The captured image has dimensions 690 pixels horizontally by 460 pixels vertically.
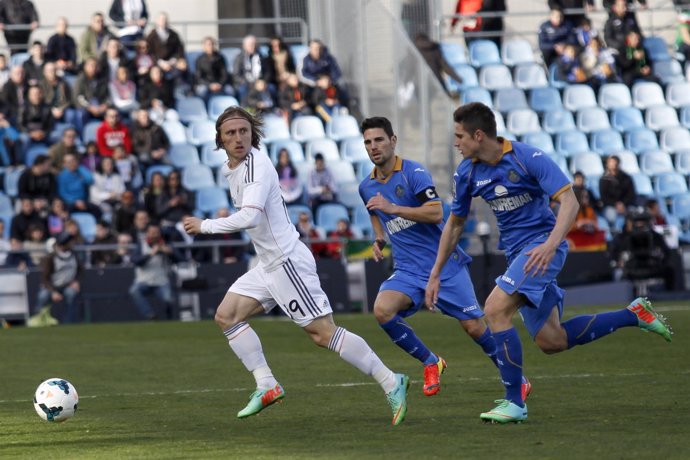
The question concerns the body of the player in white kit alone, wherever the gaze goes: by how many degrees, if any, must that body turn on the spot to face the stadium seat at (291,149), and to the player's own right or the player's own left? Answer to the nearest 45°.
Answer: approximately 90° to the player's own right

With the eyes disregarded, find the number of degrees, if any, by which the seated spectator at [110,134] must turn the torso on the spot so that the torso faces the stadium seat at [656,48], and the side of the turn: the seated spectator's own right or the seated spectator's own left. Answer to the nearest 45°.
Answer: approximately 90° to the seated spectator's own left

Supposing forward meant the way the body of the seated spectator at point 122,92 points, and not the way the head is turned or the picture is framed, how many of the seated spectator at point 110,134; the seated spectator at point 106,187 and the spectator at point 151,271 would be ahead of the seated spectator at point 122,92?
3

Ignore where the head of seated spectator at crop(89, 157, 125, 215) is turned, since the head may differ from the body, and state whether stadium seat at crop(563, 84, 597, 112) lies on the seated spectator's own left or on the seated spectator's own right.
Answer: on the seated spectator's own left

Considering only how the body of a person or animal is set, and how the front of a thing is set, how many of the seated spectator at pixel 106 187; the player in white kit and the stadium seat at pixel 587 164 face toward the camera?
2

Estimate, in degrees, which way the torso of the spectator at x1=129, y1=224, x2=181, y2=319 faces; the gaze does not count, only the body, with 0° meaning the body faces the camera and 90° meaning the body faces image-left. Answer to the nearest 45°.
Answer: approximately 0°

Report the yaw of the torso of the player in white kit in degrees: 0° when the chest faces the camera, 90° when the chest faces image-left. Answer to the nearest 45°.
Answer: approximately 90°

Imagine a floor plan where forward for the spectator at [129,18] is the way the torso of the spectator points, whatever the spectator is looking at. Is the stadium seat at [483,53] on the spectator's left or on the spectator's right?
on the spectator's left

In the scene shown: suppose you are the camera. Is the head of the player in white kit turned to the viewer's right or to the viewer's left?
to the viewer's left
